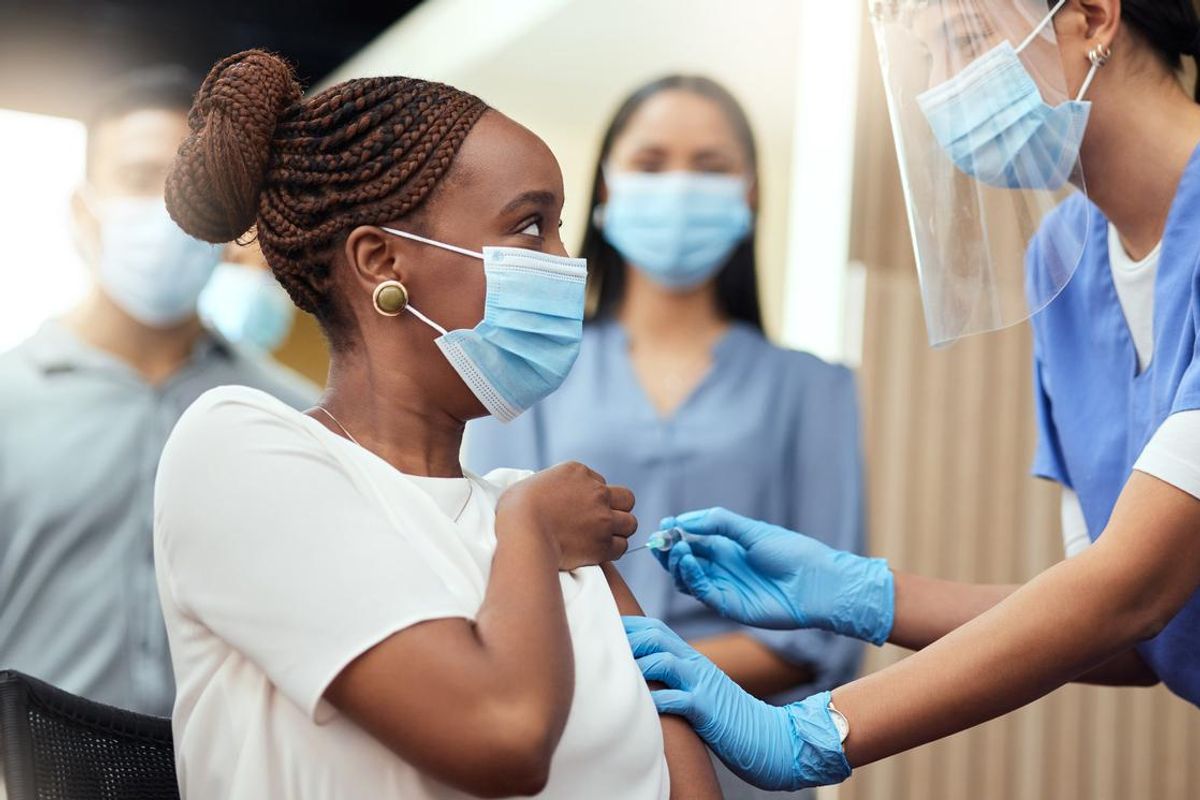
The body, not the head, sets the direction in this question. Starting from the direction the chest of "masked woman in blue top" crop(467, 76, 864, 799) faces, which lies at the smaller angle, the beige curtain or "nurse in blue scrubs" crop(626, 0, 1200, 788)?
the nurse in blue scrubs

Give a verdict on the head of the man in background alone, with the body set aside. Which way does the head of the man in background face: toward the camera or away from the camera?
toward the camera

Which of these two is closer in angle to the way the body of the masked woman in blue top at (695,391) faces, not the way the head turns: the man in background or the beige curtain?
the man in background

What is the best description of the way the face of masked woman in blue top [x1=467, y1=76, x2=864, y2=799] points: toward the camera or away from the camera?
toward the camera

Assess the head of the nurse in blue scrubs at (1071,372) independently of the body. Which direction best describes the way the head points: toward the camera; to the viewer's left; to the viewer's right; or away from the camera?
to the viewer's left

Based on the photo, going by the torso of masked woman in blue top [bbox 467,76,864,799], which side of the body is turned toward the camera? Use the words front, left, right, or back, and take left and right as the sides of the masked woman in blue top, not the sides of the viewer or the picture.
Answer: front

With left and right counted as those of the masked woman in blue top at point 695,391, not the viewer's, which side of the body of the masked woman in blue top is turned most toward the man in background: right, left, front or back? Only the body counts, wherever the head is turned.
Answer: right

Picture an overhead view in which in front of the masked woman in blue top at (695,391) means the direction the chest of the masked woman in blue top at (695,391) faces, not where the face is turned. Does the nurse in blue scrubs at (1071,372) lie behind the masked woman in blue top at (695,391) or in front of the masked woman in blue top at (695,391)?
in front

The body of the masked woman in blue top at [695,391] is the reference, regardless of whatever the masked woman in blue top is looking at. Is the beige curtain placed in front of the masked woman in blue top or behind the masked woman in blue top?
behind

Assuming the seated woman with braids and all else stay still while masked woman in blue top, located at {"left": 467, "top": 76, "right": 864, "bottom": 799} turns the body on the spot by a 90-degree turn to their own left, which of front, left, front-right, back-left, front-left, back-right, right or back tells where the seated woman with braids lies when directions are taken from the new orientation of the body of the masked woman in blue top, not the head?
right

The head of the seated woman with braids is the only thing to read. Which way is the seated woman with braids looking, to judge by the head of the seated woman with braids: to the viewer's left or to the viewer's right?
to the viewer's right
